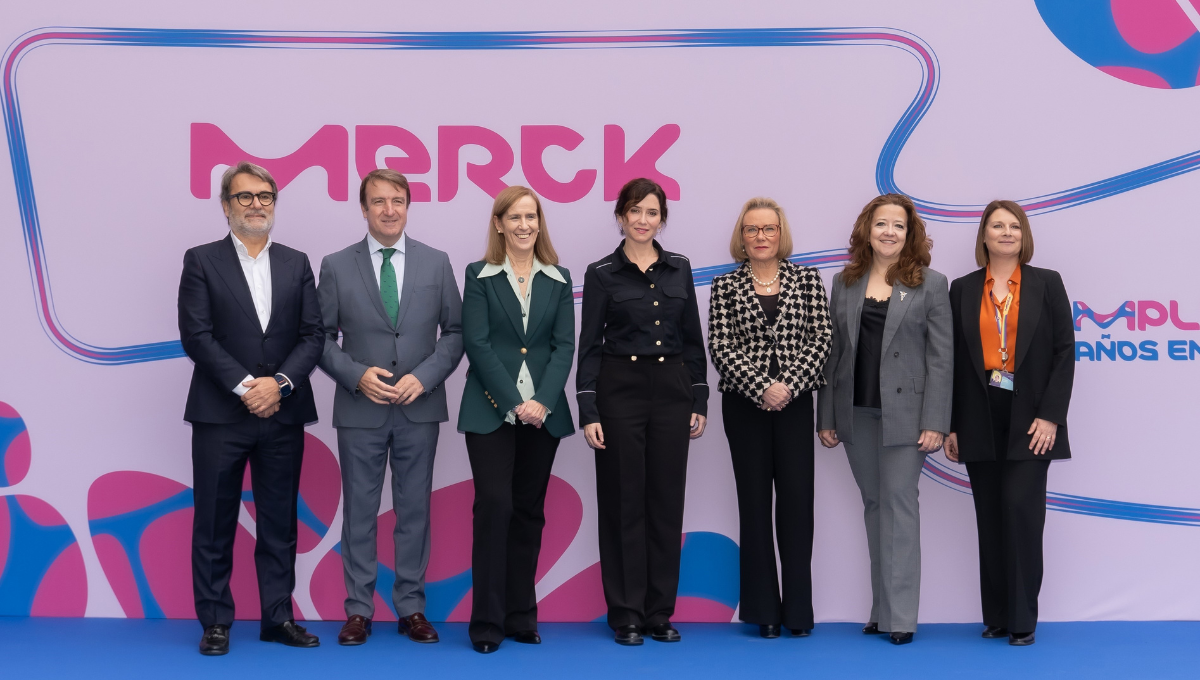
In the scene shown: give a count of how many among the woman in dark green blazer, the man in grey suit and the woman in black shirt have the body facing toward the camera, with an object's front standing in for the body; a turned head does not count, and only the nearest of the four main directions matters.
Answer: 3

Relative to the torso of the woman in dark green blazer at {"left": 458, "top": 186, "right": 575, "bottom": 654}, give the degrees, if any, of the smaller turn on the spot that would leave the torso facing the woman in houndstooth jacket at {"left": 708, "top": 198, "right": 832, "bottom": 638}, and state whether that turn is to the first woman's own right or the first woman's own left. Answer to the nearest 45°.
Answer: approximately 90° to the first woman's own left

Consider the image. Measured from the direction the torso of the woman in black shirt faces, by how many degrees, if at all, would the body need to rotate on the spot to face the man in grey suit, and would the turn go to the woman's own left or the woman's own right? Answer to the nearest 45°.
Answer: approximately 90° to the woman's own right

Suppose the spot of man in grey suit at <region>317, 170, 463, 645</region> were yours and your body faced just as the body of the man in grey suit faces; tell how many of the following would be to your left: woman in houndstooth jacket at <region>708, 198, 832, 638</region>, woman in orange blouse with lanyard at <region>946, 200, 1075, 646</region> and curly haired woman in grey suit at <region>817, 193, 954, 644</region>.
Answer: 3

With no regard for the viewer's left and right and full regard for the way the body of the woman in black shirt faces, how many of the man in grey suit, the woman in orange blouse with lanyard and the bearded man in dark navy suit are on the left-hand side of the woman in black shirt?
1

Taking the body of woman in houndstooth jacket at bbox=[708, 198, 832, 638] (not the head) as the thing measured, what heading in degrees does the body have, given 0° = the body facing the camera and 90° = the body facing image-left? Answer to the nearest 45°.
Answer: approximately 0°

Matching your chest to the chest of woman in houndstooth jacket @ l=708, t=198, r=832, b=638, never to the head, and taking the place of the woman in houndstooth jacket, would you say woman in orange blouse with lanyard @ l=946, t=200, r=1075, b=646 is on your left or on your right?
on your left

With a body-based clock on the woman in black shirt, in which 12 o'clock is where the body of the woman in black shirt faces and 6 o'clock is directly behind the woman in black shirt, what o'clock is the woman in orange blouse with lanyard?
The woman in orange blouse with lanyard is roughly at 9 o'clock from the woman in black shirt.

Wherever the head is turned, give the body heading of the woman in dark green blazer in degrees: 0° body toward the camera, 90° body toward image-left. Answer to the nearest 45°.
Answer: approximately 0°
